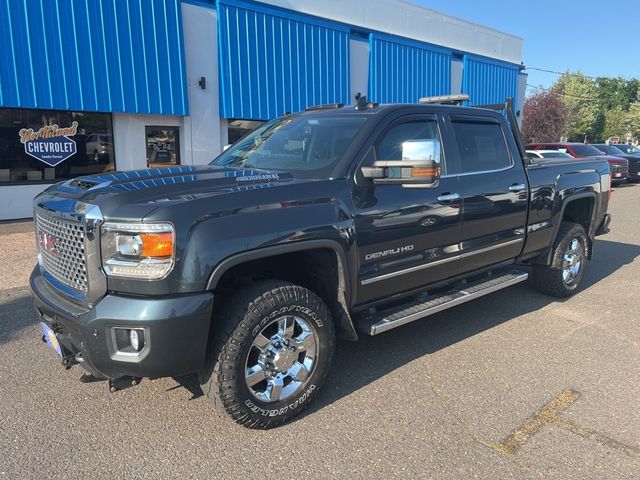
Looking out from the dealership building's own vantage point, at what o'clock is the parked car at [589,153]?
The parked car is roughly at 10 o'clock from the dealership building.

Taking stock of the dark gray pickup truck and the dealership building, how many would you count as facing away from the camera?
0

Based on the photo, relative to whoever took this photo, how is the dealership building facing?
facing the viewer and to the right of the viewer

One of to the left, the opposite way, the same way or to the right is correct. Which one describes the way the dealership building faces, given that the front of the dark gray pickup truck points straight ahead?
to the left

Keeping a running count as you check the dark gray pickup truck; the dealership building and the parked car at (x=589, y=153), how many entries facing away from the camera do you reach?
0

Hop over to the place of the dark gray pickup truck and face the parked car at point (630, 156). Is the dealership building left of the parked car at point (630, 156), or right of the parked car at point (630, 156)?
left

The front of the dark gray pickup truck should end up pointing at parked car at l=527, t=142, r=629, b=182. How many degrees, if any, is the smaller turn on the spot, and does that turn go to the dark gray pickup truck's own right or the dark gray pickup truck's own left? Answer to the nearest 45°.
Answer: approximately 180°

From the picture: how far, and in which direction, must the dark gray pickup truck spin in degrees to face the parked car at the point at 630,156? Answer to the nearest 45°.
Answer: approximately 180°
